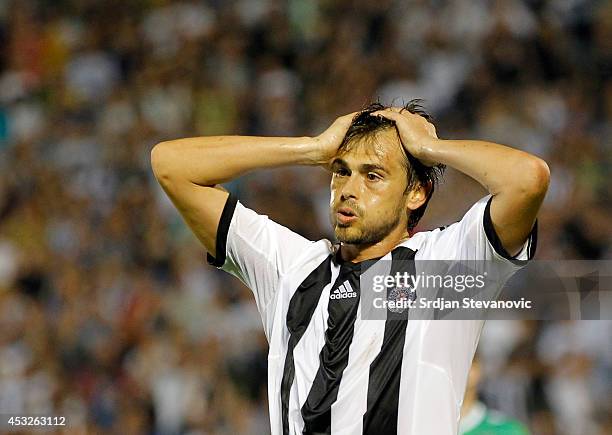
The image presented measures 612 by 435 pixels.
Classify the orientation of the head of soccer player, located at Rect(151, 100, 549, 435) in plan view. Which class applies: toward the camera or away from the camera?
toward the camera

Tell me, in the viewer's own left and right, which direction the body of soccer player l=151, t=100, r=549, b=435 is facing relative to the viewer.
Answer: facing the viewer and to the left of the viewer

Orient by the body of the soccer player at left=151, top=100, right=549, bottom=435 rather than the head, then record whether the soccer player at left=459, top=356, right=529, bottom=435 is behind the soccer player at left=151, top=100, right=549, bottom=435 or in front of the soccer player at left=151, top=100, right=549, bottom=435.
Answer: behind
